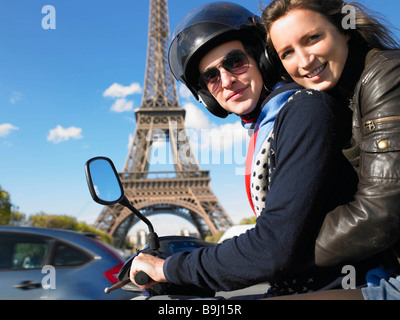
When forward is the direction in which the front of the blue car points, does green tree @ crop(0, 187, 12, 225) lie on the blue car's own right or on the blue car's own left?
on the blue car's own right

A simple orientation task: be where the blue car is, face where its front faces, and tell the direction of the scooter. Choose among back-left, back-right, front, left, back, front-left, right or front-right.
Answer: left

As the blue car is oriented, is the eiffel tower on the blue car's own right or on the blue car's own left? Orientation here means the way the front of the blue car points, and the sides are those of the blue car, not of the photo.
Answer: on the blue car's own right

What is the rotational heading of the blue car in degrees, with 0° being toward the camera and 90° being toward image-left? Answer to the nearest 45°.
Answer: approximately 90°

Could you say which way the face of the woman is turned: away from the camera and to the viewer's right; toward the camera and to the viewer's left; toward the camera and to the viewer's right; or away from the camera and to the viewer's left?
toward the camera and to the viewer's left
